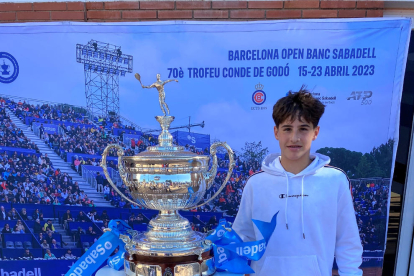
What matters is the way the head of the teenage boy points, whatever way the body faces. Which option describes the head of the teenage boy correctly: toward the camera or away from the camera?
toward the camera

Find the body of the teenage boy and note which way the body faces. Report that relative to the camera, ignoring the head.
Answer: toward the camera
